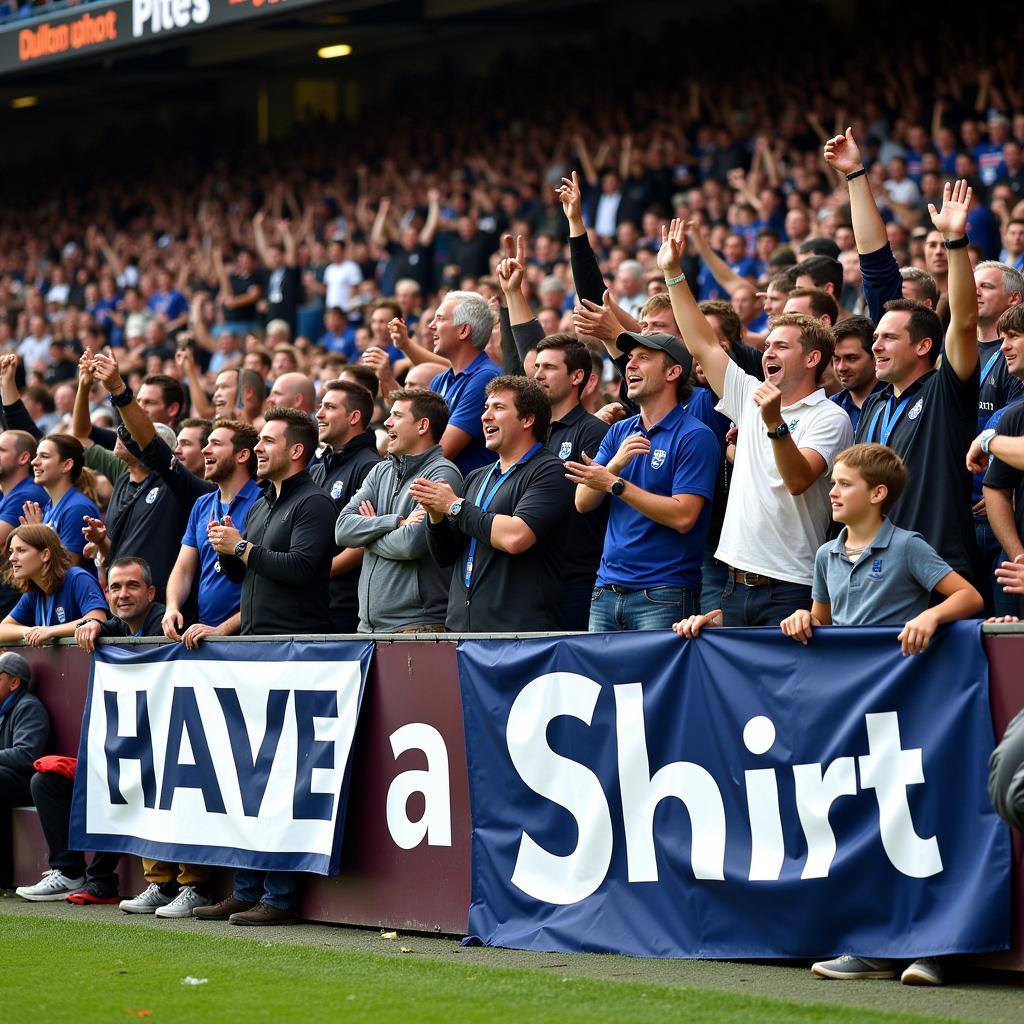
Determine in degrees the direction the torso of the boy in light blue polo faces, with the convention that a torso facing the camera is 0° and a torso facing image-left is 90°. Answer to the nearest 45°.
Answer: approximately 45°

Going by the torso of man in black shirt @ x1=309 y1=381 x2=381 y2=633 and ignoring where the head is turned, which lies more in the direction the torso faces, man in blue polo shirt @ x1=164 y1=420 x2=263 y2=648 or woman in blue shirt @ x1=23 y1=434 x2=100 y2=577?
the man in blue polo shirt

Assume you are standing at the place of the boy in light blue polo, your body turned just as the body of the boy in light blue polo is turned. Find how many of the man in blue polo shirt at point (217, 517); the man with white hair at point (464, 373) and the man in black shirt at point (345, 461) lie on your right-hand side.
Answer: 3

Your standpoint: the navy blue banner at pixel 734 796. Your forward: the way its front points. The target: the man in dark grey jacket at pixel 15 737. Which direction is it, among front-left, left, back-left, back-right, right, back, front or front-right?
back-right

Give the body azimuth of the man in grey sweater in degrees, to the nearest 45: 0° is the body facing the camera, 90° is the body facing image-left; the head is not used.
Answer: approximately 45°

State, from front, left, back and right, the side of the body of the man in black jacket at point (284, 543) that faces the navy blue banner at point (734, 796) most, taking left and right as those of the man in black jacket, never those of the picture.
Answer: left

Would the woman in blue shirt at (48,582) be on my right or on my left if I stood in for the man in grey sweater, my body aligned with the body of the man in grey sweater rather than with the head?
on my right

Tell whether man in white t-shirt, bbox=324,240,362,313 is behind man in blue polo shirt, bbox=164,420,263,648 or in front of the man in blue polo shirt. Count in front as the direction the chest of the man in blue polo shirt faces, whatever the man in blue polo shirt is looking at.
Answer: behind

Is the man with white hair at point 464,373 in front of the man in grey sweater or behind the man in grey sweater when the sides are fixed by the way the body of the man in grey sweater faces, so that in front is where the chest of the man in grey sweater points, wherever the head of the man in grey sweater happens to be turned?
behind
